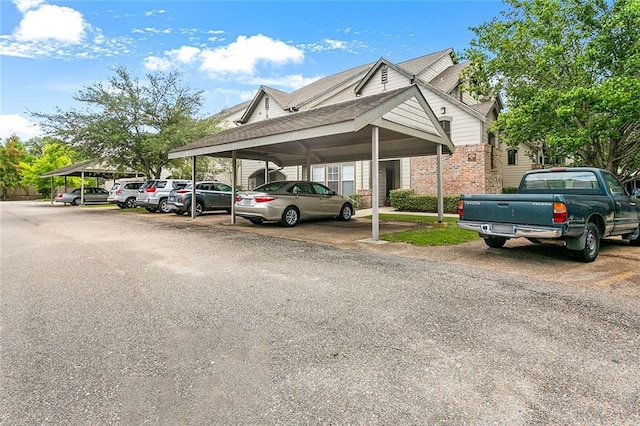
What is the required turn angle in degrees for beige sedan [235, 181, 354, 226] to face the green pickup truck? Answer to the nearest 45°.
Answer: approximately 90° to its right

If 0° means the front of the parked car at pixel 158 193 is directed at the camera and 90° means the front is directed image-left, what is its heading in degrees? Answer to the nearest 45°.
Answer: approximately 225°

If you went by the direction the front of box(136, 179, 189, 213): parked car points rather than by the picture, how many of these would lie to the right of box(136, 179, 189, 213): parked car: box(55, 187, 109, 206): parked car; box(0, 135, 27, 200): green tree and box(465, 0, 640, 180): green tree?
1

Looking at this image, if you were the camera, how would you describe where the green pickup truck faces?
facing away from the viewer and to the right of the viewer

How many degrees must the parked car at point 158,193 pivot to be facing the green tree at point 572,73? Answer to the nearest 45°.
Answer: approximately 90° to its right

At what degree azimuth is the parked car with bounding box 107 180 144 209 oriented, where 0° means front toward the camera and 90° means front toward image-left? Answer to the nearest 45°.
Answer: approximately 225°
